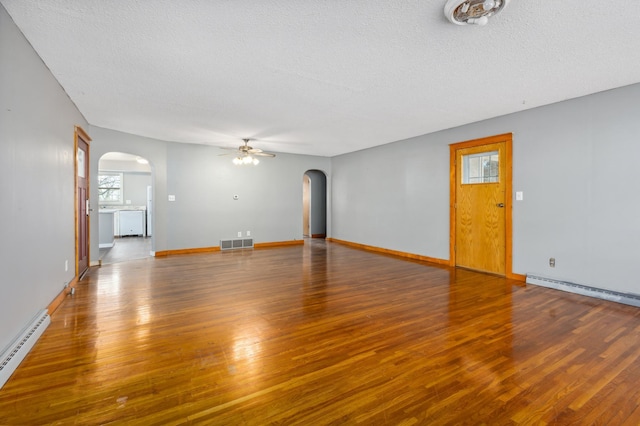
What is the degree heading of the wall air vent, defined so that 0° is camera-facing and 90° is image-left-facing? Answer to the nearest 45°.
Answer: approximately 0°

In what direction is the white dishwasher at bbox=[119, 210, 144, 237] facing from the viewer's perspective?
toward the camera

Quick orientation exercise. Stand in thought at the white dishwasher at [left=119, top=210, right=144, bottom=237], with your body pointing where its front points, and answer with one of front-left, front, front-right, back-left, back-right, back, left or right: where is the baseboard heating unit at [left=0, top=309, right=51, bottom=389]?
front

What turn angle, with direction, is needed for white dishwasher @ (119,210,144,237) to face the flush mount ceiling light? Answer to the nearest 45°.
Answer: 0° — it already faces it

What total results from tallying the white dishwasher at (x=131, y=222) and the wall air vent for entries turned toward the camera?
2

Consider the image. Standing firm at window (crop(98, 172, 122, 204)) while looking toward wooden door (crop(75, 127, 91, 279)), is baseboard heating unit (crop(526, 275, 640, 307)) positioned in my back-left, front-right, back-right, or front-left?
front-left

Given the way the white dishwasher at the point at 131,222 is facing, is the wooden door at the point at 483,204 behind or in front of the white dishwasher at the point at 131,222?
in front

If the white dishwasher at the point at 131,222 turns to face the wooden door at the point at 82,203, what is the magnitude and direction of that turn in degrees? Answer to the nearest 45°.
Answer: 0° — it already faces it

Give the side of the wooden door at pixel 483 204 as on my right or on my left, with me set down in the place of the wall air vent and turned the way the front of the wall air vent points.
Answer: on my left

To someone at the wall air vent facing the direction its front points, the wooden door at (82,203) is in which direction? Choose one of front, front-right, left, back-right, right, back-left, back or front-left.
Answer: front-right

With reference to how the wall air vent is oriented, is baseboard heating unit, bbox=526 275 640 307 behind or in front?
in front

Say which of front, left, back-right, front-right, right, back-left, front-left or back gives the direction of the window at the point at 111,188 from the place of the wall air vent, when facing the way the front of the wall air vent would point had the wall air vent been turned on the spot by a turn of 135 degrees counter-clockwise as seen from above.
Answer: left
